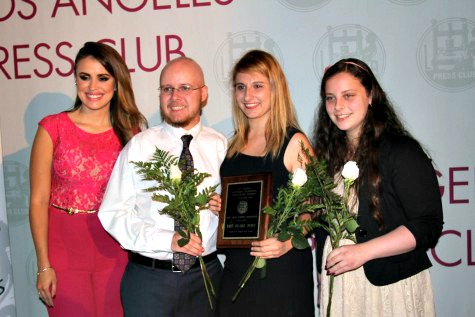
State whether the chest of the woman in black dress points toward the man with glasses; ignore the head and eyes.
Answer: no

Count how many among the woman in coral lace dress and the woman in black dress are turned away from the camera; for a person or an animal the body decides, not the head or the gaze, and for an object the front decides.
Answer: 0

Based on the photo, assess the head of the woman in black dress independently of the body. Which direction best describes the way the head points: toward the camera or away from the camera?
toward the camera

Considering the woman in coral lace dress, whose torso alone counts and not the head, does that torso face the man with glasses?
no

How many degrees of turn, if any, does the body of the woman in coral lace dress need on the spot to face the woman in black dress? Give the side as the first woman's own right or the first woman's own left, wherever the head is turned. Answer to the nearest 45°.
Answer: approximately 45° to the first woman's own left

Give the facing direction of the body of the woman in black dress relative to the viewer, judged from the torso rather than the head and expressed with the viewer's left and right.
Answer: facing the viewer and to the left of the viewer

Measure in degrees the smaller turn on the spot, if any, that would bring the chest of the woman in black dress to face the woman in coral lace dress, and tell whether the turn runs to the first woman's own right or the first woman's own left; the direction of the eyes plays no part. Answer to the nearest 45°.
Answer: approximately 45° to the first woman's own right

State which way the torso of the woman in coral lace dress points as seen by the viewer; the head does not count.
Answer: toward the camera

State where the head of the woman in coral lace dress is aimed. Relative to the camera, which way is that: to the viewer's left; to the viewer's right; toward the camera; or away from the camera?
toward the camera
